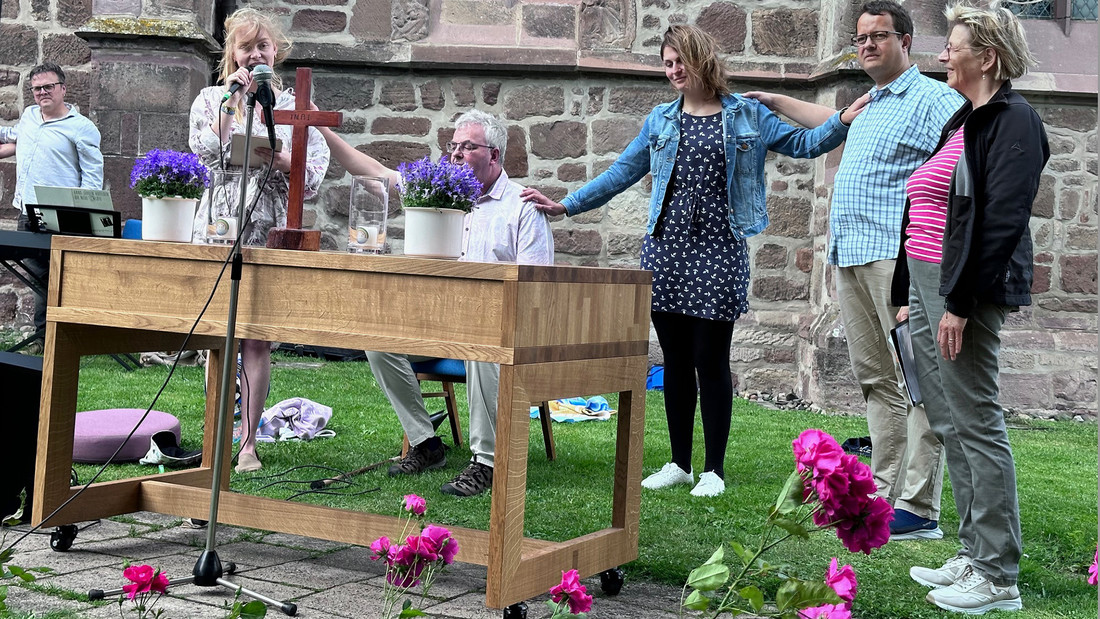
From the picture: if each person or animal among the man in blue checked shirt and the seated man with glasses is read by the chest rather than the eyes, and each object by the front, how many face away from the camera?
0

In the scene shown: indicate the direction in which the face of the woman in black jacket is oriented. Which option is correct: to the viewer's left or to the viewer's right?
to the viewer's left

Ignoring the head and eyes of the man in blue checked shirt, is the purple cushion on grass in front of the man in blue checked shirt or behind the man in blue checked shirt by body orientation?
in front

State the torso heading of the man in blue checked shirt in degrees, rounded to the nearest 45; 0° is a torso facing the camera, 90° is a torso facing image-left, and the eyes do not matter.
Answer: approximately 45°

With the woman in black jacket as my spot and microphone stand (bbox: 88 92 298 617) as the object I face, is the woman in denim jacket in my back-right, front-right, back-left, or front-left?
front-right

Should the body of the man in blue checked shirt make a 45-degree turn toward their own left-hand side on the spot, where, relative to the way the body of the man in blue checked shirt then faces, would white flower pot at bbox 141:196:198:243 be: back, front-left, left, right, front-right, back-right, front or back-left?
front-right

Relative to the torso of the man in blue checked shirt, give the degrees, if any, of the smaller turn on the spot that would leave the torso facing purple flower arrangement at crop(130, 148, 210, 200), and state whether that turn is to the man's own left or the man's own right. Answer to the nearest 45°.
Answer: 0° — they already face it

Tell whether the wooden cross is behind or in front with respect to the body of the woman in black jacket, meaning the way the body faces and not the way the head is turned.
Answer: in front

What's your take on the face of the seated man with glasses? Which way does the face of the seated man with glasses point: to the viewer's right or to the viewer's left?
to the viewer's left

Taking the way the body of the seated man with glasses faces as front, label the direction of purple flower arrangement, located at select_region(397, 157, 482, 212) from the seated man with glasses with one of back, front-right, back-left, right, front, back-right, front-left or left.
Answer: front-left

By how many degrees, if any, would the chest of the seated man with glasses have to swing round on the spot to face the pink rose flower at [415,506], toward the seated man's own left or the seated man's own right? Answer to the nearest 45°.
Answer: approximately 45° to the seated man's own left

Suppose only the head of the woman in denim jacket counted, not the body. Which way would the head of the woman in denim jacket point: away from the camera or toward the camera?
toward the camera

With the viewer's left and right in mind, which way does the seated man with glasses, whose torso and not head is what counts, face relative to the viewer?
facing the viewer and to the left of the viewer

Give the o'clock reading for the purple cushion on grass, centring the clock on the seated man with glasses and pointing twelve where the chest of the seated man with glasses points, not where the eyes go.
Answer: The purple cushion on grass is roughly at 2 o'clock from the seated man with glasses.

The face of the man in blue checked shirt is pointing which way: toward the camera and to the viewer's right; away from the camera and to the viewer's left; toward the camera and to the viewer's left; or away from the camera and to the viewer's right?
toward the camera and to the viewer's left

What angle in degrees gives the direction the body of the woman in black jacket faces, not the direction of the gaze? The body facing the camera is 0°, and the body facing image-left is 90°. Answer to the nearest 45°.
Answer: approximately 90°

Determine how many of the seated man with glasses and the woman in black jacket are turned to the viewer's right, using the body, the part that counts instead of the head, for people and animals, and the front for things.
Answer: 0
